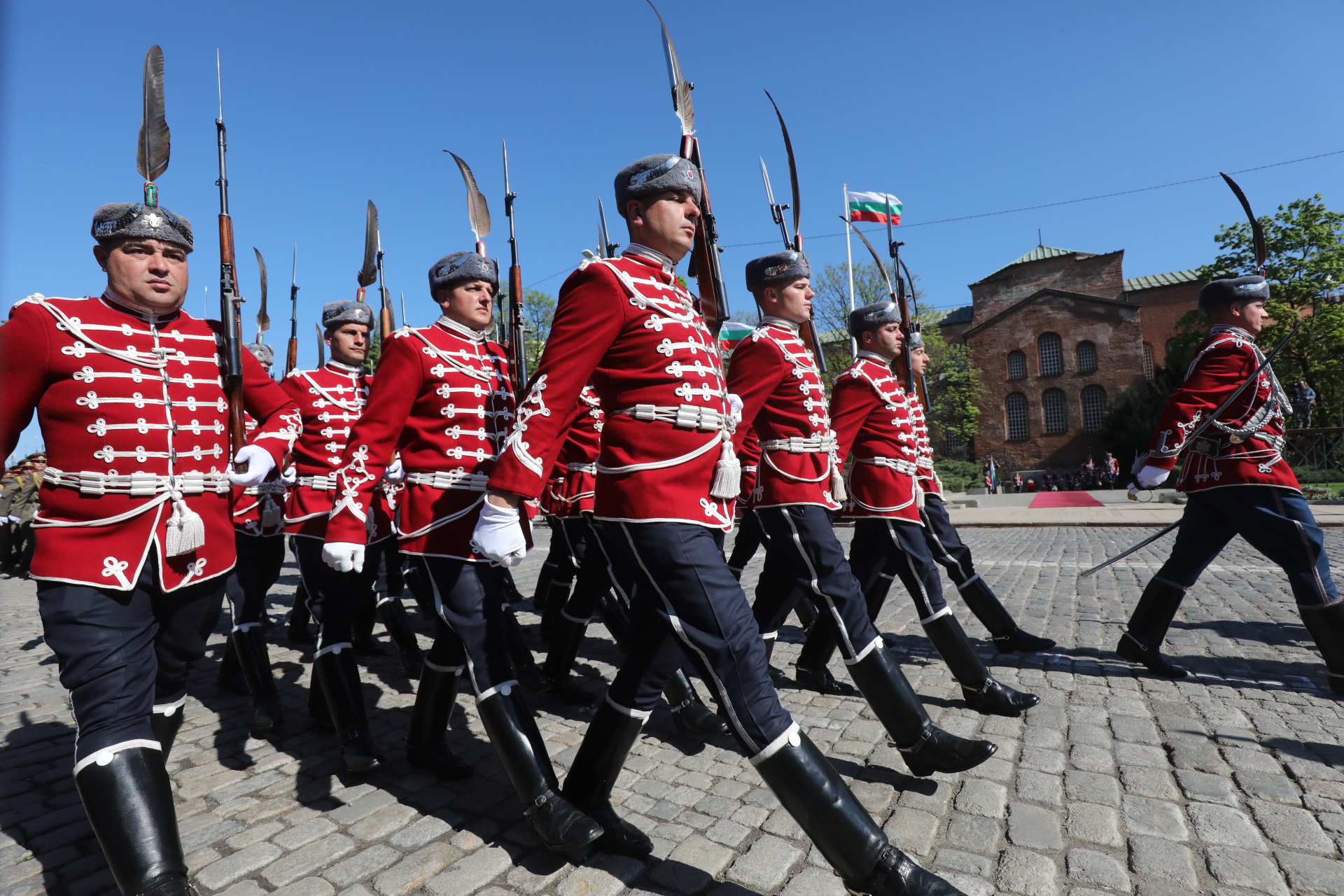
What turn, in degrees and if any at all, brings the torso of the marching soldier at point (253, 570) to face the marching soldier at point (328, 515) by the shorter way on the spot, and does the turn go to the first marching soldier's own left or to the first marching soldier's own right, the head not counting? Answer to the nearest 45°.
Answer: approximately 45° to the first marching soldier's own right

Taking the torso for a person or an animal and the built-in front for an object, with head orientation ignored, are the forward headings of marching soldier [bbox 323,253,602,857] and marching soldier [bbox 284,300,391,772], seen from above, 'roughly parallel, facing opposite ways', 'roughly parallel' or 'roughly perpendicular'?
roughly parallel

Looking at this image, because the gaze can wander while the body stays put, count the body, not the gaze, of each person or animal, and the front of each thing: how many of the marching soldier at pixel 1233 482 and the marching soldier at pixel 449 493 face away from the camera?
0

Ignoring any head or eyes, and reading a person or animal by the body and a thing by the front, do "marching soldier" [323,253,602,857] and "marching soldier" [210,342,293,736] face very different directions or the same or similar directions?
same or similar directions

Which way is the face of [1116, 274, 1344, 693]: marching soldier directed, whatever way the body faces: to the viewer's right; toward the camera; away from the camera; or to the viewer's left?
to the viewer's right

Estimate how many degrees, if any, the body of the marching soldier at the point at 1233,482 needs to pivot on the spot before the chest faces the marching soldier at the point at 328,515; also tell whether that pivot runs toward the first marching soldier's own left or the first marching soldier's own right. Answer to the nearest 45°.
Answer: approximately 135° to the first marching soldier's own right

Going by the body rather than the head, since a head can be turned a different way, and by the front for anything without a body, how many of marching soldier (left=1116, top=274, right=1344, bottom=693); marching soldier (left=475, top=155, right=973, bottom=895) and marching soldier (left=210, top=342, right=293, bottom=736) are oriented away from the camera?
0

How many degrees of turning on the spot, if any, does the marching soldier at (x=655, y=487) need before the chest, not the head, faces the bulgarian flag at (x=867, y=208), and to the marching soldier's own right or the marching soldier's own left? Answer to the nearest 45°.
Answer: approximately 135° to the marching soldier's own left

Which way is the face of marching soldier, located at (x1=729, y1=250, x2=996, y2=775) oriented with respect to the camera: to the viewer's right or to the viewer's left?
to the viewer's right

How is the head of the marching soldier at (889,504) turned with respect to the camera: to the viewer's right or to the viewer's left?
to the viewer's right

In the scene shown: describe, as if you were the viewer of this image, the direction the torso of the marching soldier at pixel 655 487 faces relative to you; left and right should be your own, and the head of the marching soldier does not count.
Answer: facing the viewer and to the right of the viewer

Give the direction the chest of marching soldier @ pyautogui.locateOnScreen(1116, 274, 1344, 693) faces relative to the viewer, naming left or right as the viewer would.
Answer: facing to the right of the viewer
